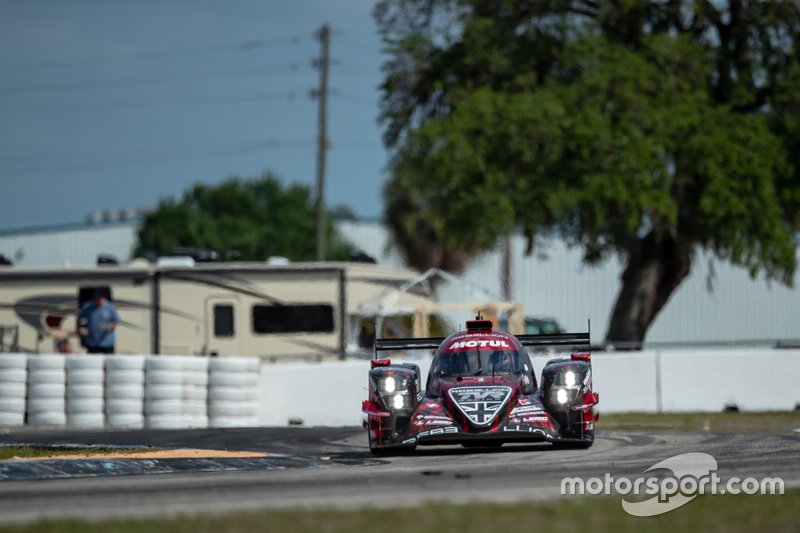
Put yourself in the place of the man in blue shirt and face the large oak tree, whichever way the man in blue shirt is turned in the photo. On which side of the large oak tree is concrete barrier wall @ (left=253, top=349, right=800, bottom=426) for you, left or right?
right

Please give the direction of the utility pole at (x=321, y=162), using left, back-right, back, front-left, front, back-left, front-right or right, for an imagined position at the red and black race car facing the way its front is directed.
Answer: back

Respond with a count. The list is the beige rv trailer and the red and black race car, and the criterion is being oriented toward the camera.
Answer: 1

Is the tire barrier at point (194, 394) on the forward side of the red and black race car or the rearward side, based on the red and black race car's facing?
on the rearward side

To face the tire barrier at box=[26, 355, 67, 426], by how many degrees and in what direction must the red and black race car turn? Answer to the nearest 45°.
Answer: approximately 135° to its right

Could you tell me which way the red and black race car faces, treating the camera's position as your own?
facing the viewer

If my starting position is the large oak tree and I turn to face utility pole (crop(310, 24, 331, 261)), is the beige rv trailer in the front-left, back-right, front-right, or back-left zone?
front-left

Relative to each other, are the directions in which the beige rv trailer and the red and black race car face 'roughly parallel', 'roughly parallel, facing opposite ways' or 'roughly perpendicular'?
roughly perpendicular

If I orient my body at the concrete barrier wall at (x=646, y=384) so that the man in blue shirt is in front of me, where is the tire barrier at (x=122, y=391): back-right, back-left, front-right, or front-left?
front-left

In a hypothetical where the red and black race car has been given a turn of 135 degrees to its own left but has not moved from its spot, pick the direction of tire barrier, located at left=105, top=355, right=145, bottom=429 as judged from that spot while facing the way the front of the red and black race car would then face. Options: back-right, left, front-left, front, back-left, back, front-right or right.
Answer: left

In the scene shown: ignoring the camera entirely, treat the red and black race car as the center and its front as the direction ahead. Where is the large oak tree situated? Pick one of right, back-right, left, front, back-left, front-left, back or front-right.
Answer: back
